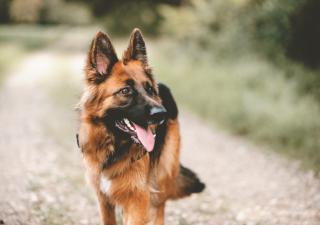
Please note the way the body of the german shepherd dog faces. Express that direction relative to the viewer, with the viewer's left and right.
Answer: facing the viewer and to the left of the viewer
